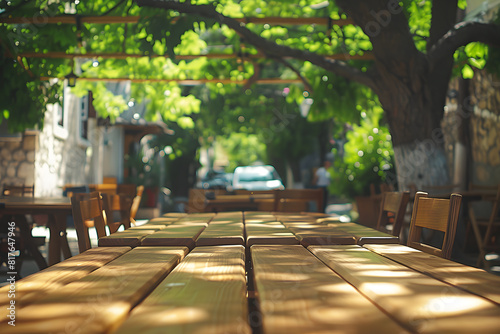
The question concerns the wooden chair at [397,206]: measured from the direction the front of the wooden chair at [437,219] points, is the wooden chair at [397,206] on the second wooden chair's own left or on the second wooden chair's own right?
on the second wooden chair's own right

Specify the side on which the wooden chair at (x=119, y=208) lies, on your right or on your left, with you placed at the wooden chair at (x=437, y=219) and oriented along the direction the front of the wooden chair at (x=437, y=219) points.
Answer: on your right

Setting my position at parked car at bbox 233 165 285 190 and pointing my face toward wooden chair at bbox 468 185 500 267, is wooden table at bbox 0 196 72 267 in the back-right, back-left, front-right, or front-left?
front-right

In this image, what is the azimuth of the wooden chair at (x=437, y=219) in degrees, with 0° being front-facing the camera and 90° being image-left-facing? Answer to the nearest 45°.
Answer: approximately 45°

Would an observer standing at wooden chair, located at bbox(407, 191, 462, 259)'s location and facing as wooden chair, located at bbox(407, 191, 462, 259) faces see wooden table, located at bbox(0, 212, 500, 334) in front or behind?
in front

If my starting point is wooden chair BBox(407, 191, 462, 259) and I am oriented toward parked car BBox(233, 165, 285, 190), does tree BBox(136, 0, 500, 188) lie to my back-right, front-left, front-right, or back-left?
front-right

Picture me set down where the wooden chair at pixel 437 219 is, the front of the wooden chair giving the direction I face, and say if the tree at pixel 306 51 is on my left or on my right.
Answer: on my right

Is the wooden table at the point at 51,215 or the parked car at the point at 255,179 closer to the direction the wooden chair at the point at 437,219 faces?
the wooden table

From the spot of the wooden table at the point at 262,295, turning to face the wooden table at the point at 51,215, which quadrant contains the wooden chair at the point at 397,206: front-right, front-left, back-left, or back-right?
front-right

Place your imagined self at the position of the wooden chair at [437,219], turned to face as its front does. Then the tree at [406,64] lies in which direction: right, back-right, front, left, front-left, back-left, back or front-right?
back-right

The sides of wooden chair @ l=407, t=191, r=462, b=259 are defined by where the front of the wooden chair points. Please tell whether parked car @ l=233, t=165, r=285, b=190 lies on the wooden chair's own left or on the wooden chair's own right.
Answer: on the wooden chair's own right

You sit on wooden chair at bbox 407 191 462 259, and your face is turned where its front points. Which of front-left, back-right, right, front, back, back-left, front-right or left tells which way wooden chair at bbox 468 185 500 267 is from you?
back-right
